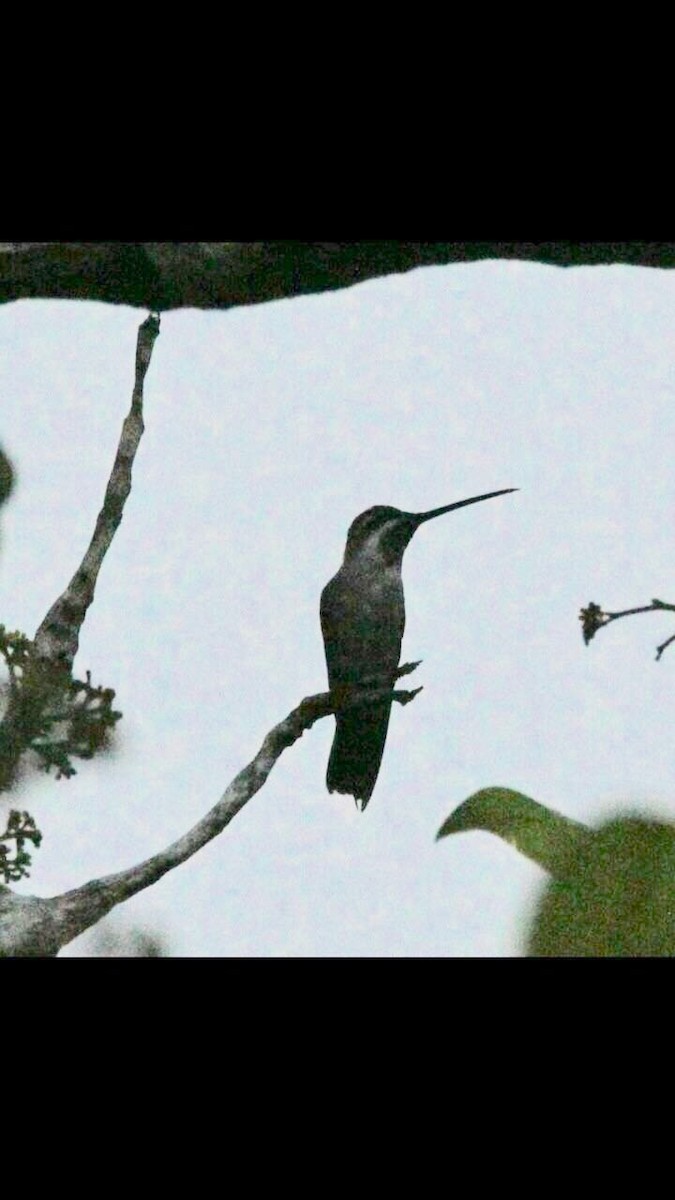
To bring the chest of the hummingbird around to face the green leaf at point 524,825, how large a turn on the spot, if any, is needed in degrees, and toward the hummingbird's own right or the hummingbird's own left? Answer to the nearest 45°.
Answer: approximately 90° to the hummingbird's own right

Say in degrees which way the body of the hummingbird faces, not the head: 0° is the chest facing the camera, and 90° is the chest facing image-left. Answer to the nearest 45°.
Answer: approximately 270°
